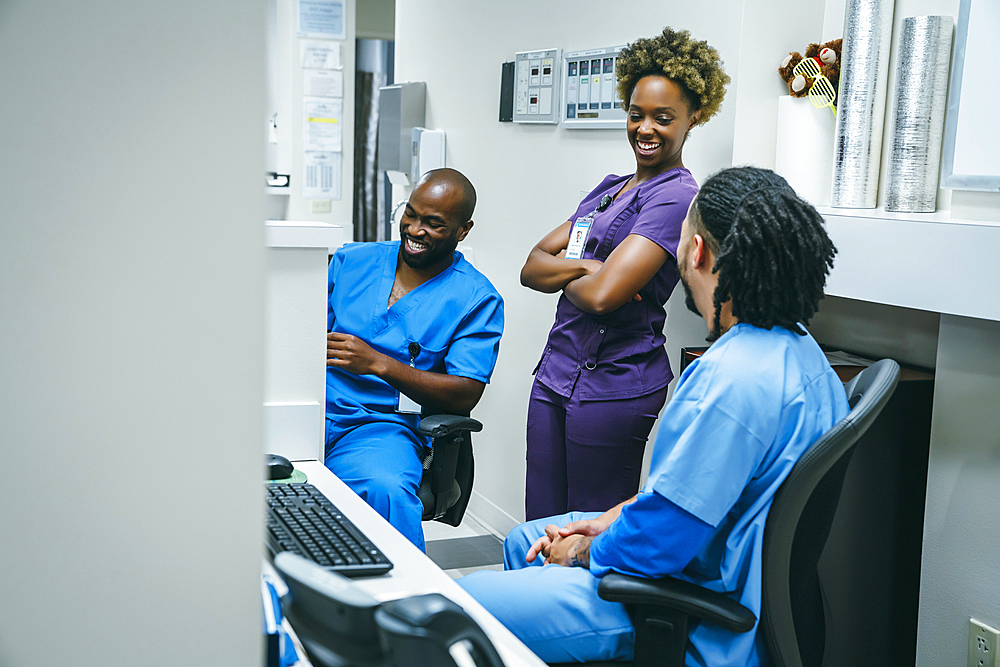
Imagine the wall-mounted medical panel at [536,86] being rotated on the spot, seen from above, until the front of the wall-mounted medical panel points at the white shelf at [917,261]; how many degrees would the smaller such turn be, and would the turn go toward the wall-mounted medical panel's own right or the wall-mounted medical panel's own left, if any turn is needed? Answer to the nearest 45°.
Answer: approximately 90° to the wall-mounted medical panel's own left

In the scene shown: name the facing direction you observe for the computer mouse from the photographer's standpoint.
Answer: facing to the left of the viewer

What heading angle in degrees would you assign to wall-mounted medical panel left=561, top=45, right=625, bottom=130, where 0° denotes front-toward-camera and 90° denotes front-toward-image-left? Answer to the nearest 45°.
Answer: approximately 45°

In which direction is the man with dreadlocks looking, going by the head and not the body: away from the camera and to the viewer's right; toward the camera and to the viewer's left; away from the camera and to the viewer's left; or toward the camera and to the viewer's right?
away from the camera and to the viewer's left

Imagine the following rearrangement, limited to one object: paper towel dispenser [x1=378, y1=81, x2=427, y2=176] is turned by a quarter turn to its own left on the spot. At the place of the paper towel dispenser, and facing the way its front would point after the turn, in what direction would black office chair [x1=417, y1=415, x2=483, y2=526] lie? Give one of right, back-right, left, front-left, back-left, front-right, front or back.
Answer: front-right

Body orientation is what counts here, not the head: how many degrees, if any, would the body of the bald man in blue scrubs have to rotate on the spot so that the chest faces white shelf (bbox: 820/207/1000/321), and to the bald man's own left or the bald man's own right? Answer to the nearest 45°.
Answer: approximately 90° to the bald man's own left

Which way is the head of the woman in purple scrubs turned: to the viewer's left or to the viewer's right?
to the viewer's right

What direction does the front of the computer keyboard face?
to the viewer's right

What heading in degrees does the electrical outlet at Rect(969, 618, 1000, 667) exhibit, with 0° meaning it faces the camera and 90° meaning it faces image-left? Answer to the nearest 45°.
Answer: approximately 45°

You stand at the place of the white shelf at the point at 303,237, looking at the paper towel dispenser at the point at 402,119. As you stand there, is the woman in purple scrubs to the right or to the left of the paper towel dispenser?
right
